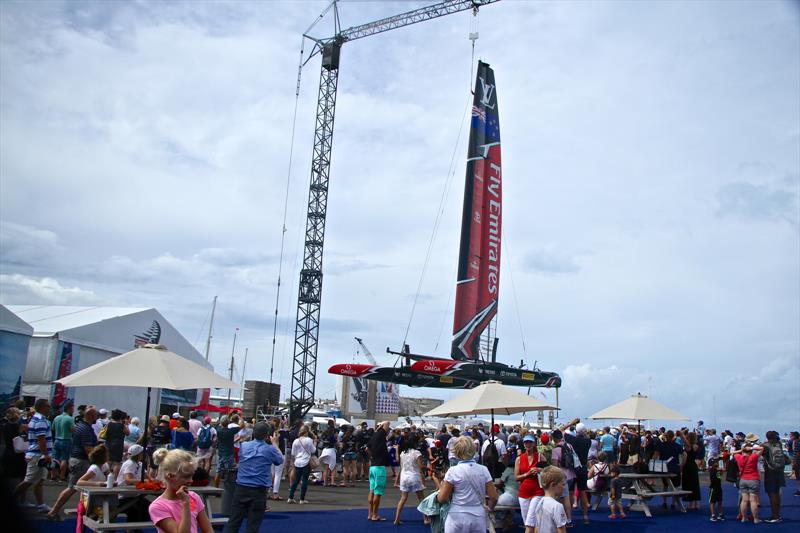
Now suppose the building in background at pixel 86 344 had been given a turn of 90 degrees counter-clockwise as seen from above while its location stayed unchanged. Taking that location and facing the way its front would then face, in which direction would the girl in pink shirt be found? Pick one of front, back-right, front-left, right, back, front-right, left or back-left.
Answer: back-right

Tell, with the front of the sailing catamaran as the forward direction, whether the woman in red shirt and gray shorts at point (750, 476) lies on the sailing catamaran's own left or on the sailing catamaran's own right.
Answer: on the sailing catamaran's own left

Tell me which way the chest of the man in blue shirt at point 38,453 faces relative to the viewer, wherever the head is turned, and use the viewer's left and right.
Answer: facing to the right of the viewer

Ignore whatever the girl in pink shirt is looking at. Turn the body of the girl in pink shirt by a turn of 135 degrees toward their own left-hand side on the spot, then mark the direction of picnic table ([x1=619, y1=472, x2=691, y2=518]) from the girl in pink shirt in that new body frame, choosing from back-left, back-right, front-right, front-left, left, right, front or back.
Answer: front-right

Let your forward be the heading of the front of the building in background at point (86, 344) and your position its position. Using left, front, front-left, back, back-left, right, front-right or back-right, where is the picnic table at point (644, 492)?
front

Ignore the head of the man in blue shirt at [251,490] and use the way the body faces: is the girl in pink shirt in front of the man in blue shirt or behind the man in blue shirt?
behind

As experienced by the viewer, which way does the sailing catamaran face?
facing the viewer and to the left of the viewer

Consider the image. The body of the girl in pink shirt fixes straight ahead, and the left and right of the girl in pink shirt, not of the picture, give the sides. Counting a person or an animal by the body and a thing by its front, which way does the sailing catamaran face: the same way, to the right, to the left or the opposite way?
to the right

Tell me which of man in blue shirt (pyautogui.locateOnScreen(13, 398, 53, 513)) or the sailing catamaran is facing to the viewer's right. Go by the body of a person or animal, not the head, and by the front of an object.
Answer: the man in blue shirt

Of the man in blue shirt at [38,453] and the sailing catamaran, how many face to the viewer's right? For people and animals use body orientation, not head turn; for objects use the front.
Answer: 1

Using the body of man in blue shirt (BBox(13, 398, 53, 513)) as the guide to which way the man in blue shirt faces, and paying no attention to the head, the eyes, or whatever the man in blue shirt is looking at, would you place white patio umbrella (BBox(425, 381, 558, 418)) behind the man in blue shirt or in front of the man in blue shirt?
in front

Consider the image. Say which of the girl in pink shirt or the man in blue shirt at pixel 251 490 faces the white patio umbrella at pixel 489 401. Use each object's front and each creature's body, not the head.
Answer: the man in blue shirt

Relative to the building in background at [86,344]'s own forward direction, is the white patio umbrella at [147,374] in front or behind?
in front

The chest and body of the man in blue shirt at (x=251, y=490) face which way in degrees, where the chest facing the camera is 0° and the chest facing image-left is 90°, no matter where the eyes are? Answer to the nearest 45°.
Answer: approximately 225°

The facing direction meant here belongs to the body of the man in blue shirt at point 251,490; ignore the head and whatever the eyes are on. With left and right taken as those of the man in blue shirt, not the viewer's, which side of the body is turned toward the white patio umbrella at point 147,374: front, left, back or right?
left

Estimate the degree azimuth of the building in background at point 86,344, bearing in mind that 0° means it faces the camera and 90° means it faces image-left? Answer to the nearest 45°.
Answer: approximately 315°

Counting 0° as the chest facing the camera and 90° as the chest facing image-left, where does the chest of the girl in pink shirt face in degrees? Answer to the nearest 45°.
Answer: approximately 315°
